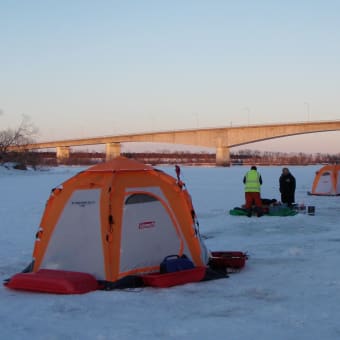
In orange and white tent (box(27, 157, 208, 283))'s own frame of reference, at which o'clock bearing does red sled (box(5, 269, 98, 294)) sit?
The red sled is roughly at 3 o'clock from the orange and white tent.

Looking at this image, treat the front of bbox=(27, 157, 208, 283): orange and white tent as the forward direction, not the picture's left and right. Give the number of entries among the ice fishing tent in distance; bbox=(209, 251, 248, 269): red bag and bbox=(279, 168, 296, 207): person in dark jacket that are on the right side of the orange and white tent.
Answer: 0

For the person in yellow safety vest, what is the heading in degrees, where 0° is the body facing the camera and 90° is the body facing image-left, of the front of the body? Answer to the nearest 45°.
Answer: approximately 180°

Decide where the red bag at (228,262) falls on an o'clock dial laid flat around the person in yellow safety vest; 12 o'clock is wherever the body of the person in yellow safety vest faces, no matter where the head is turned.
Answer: The red bag is roughly at 6 o'clock from the person in yellow safety vest.

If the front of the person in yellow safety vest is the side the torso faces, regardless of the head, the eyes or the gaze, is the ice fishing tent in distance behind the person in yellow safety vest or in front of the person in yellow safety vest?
in front

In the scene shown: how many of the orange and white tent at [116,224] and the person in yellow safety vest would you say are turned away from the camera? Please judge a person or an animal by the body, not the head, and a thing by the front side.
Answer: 1

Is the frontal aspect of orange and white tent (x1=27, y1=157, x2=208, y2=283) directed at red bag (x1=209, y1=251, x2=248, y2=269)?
no

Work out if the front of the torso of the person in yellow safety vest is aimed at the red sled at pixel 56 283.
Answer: no

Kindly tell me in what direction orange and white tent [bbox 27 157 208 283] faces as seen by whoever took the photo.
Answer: facing the viewer and to the right of the viewer

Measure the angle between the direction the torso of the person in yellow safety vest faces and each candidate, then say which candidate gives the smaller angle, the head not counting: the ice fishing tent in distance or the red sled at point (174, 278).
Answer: the ice fishing tent in distance

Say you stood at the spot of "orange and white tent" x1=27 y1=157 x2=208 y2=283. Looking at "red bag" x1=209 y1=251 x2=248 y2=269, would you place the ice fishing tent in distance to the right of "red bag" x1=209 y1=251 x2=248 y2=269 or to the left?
left

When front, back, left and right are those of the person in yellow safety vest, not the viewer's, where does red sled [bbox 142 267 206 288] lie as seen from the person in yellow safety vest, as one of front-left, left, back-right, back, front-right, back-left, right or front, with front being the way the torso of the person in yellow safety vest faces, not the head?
back

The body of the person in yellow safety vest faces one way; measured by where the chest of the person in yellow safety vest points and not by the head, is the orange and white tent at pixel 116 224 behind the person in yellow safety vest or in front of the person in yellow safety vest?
behind

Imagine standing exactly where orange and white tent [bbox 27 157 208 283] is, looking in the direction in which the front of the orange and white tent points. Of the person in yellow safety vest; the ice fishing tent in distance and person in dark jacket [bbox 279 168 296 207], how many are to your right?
0

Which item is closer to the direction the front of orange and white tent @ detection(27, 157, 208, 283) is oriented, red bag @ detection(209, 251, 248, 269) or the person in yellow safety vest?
the red bag

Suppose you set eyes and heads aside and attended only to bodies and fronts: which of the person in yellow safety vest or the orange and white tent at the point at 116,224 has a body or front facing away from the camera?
the person in yellow safety vest

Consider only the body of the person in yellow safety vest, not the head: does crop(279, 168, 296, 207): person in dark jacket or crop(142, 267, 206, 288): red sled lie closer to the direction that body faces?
the person in dark jacket

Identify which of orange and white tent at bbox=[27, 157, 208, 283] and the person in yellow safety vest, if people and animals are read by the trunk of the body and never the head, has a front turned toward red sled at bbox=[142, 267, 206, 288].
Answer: the orange and white tent
